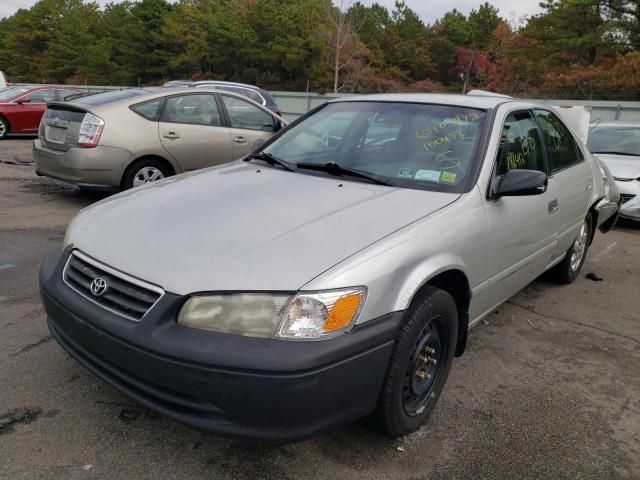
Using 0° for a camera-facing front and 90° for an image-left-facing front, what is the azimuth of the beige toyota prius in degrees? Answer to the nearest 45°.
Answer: approximately 225°

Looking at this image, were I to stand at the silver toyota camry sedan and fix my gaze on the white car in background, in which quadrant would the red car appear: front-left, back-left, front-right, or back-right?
front-left

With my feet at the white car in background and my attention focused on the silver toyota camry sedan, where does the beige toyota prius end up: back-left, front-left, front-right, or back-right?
front-right

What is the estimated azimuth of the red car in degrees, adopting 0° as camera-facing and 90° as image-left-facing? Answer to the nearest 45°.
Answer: approximately 45°

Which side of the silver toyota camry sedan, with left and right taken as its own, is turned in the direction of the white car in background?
back

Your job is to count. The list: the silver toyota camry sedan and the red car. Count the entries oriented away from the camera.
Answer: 0

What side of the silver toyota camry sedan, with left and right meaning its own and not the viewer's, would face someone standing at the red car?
right

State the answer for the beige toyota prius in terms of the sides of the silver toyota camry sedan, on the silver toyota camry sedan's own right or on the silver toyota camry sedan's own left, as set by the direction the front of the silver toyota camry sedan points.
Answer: on the silver toyota camry sedan's own right

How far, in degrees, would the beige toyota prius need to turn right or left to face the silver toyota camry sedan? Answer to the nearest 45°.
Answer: approximately 135° to its right

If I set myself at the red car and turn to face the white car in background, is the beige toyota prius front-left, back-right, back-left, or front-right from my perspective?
front-right

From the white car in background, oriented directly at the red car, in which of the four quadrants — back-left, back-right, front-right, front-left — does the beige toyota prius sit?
front-left

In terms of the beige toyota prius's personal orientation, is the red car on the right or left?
on its left

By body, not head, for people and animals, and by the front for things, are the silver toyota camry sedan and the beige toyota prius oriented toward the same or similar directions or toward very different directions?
very different directions

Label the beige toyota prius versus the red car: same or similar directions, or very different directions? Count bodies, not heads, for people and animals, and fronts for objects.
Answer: very different directions

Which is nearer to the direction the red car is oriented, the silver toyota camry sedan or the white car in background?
the silver toyota camry sedan

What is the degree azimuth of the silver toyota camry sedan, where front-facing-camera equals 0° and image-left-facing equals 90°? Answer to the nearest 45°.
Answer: approximately 45°
